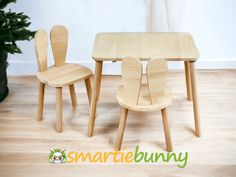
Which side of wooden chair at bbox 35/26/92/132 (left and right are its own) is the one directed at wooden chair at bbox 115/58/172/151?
front

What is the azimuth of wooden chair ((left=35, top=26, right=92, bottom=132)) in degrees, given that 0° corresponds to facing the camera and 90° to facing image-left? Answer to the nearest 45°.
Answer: approximately 315°

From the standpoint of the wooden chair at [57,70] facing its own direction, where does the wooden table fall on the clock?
The wooden table is roughly at 11 o'clock from the wooden chair.

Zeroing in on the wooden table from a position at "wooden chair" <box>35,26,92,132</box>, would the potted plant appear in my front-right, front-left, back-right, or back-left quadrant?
back-left
